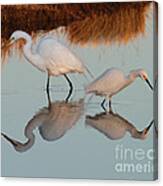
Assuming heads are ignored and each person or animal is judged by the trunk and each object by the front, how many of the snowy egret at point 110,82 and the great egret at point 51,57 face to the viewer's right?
1

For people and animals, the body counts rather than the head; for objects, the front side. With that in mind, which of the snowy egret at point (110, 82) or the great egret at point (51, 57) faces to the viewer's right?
the snowy egret at point (110, 82)

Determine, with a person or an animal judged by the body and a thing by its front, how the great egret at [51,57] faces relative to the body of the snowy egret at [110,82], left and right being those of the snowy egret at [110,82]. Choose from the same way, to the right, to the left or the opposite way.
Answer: the opposite way

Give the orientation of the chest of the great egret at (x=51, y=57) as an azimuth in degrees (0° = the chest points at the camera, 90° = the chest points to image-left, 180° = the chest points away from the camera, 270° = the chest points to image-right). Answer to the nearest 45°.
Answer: approximately 90°

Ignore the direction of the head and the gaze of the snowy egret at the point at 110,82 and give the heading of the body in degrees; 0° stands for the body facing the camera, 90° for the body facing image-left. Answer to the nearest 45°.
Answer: approximately 270°
